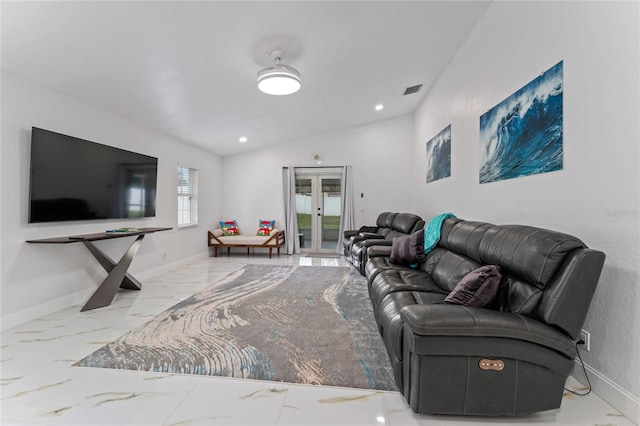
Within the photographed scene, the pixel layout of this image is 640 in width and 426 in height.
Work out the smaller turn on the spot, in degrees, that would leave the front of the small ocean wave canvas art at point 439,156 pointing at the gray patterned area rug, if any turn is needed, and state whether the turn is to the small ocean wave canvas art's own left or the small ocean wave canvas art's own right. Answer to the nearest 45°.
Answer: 0° — it already faces it

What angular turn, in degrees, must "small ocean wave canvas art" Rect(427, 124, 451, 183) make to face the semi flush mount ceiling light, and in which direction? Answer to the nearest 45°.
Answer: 0° — it already faces it

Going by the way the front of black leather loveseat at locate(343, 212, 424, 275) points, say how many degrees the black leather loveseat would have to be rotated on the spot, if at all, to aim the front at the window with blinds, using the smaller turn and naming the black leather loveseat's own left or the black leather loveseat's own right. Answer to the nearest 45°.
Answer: approximately 45° to the black leather loveseat's own right

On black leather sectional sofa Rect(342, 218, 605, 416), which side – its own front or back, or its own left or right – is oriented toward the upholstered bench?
right

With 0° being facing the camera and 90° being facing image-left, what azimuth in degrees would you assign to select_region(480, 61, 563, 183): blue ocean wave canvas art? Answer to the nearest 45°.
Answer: approximately 45°

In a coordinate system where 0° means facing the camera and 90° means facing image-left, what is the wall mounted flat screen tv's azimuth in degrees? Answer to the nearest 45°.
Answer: approximately 315°

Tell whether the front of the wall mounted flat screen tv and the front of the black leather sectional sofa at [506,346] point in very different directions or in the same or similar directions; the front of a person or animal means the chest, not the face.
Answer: very different directions
